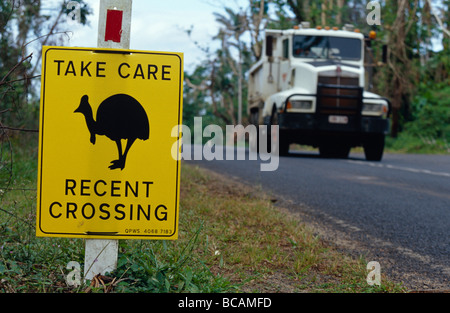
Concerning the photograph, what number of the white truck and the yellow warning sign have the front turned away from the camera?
0

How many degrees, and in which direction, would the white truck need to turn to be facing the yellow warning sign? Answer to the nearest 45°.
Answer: approximately 45° to its right

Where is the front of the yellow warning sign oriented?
toward the camera

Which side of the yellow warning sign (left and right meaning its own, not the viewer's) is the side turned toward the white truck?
back

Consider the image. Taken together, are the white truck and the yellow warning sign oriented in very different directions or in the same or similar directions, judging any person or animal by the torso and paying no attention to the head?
same or similar directions

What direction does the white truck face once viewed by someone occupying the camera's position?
facing the viewer and to the right of the viewer
